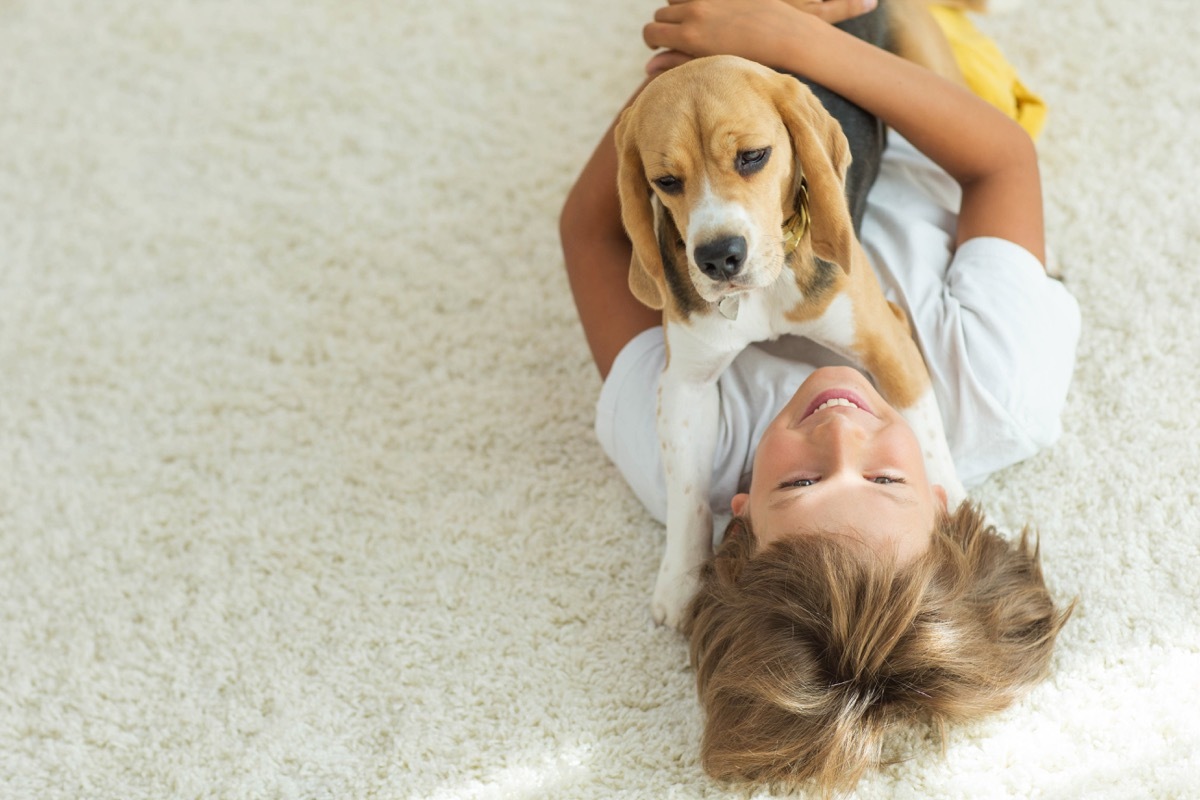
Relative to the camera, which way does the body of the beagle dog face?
toward the camera
